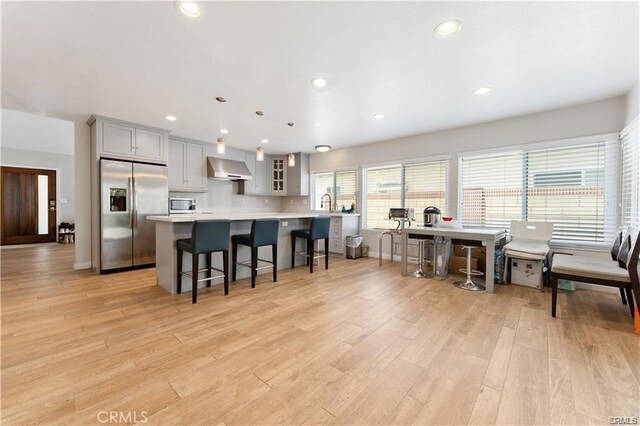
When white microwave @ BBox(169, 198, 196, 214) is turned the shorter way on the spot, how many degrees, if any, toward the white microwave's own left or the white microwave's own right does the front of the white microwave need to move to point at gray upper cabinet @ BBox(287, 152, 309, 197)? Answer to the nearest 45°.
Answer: approximately 90° to the white microwave's own left

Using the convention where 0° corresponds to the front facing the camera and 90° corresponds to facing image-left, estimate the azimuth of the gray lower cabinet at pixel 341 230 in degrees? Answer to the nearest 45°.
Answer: approximately 45°

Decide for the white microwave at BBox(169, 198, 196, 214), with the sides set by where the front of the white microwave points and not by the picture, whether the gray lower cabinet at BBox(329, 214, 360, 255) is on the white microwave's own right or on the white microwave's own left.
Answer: on the white microwave's own left

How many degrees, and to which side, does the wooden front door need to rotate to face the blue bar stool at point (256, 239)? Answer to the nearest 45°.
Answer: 0° — it already faces it

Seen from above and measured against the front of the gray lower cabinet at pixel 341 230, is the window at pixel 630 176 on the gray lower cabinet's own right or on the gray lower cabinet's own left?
on the gray lower cabinet's own left

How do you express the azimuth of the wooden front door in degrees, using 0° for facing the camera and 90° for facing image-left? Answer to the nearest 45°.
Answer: approximately 0°

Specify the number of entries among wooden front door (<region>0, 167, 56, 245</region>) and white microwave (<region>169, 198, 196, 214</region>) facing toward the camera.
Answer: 2

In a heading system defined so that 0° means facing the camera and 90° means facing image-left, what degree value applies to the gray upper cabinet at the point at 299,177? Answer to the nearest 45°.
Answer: approximately 45°
